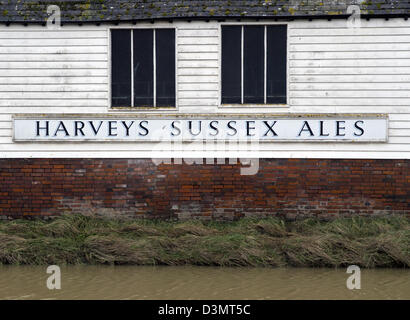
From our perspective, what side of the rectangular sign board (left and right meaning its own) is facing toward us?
front

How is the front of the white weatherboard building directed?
toward the camera
